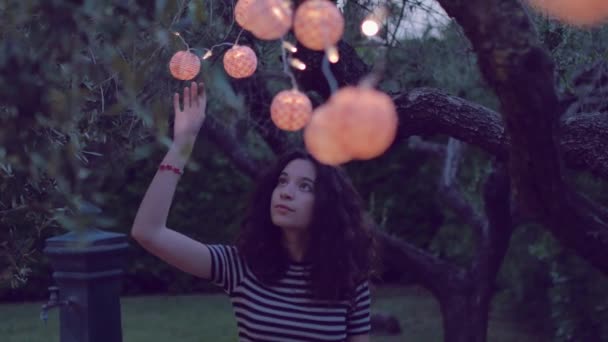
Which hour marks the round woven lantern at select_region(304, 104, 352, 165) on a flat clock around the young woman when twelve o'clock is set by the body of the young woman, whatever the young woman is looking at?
The round woven lantern is roughly at 12 o'clock from the young woman.

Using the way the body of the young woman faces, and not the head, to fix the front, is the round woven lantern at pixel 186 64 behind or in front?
in front

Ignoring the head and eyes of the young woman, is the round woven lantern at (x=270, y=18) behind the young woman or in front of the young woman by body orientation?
in front

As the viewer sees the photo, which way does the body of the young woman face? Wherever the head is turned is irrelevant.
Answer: toward the camera

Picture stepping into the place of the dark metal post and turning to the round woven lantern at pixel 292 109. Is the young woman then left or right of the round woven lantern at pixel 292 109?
left

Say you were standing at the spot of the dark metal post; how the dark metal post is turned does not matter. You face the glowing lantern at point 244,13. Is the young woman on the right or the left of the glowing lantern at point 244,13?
left

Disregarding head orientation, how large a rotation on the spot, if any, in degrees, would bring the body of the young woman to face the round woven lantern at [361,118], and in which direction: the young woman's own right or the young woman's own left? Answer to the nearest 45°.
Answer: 0° — they already face it

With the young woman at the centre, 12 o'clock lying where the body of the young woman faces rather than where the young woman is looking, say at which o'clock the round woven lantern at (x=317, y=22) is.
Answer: The round woven lantern is roughly at 12 o'clock from the young woman.

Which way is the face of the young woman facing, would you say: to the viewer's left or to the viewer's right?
to the viewer's left

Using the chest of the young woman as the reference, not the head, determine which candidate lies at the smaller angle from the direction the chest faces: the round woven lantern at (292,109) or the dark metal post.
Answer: the round woven lantern
